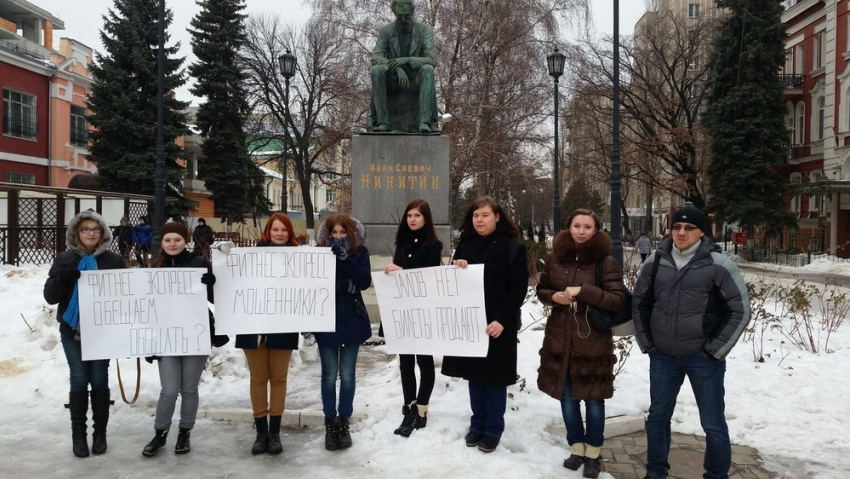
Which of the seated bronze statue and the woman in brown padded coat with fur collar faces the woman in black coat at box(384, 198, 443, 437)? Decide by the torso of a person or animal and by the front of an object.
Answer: the seated bronze statue

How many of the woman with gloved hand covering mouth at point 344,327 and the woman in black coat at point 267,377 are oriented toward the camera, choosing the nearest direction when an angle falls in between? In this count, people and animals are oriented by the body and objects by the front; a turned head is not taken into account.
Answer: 2

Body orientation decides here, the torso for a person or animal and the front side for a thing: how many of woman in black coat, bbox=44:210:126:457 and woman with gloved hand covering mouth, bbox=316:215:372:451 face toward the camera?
2

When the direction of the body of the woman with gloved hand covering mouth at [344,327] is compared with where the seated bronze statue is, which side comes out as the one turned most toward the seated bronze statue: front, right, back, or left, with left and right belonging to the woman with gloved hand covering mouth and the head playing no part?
back

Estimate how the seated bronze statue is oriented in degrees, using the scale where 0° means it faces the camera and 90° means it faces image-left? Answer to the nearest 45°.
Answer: approximately 0°

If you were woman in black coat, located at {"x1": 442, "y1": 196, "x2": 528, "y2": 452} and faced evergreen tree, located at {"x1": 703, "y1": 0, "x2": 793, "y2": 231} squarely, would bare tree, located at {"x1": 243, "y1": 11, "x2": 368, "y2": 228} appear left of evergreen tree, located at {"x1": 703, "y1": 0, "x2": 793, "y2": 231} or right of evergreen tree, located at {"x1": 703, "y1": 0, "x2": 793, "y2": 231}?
left

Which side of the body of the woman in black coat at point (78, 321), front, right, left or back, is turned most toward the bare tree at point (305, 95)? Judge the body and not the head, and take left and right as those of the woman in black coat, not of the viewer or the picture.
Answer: back

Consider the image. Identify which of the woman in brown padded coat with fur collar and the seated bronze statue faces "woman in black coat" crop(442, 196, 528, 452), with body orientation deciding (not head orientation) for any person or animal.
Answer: the seated bronze statue

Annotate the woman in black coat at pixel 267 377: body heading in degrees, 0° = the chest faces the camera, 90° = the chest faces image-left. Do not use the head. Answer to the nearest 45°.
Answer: approximately 0°

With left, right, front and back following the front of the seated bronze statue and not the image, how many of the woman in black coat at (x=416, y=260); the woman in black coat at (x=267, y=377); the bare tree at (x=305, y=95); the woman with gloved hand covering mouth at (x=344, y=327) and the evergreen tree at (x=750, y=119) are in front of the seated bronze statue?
3
